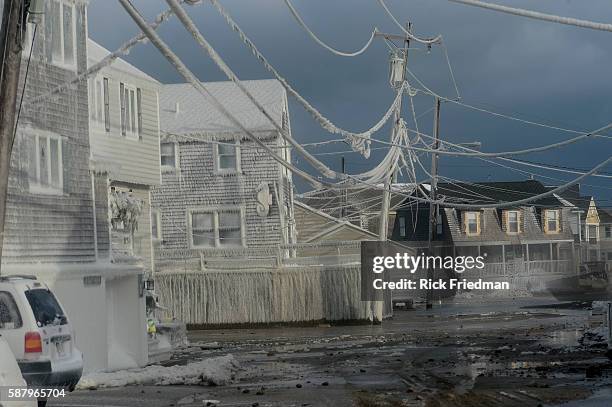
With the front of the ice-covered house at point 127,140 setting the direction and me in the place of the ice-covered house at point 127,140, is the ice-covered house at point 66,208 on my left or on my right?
on my right

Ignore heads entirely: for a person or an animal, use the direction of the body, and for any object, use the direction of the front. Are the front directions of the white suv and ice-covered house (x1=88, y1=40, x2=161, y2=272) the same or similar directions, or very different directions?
very different directions

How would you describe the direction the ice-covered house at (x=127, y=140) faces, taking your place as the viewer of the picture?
facing the viewer and to the right of the viewer

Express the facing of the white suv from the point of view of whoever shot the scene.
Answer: facing away from the viewer and to the left of the viewer

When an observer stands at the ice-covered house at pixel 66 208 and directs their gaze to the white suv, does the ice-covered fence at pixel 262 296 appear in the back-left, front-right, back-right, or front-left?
back-left

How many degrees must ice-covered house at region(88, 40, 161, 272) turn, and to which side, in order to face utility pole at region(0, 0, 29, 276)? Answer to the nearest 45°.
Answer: approximately 45° to its right

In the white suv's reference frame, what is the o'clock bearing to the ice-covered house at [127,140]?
The ice-covered house is roughly at 2 o'clock from the white suv.
